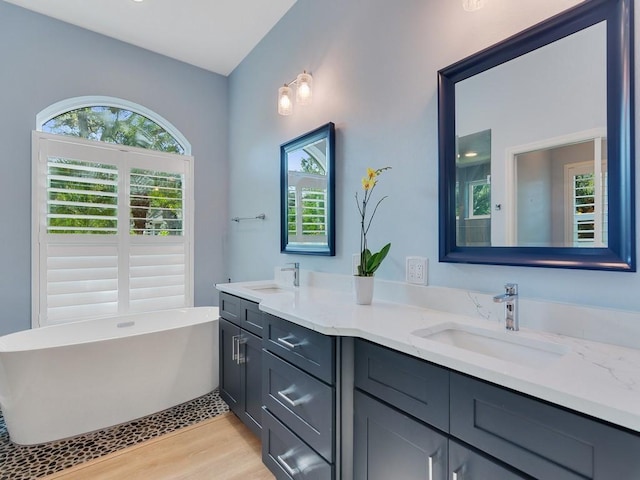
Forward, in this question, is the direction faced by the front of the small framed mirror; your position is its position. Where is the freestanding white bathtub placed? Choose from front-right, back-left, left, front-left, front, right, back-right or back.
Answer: front-right

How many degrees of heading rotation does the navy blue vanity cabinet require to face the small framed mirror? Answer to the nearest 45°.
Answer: approximately 90° to its right

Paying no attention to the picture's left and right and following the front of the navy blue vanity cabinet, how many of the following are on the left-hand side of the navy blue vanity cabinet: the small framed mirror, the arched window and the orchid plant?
0

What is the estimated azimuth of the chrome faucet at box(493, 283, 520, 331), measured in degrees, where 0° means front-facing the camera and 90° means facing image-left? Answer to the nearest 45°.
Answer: approximately 45°

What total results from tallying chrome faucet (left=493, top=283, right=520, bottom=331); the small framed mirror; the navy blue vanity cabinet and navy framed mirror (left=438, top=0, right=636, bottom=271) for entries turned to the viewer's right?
0

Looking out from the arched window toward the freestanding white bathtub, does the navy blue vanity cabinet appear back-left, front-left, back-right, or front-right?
front-left

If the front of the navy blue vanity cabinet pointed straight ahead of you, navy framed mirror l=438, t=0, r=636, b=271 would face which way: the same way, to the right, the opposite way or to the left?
the same way

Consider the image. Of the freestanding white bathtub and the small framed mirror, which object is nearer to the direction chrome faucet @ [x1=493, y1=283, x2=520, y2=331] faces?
the freestanding white bathtub

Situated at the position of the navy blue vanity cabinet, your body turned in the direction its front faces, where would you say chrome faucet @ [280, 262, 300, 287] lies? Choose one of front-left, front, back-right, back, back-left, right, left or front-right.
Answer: right

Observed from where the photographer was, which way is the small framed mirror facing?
facing the viewer and to the left of the viewer

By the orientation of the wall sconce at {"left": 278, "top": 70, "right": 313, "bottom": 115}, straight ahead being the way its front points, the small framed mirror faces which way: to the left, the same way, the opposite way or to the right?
the same way

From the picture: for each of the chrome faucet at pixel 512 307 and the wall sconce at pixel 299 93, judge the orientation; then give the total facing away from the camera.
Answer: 0
